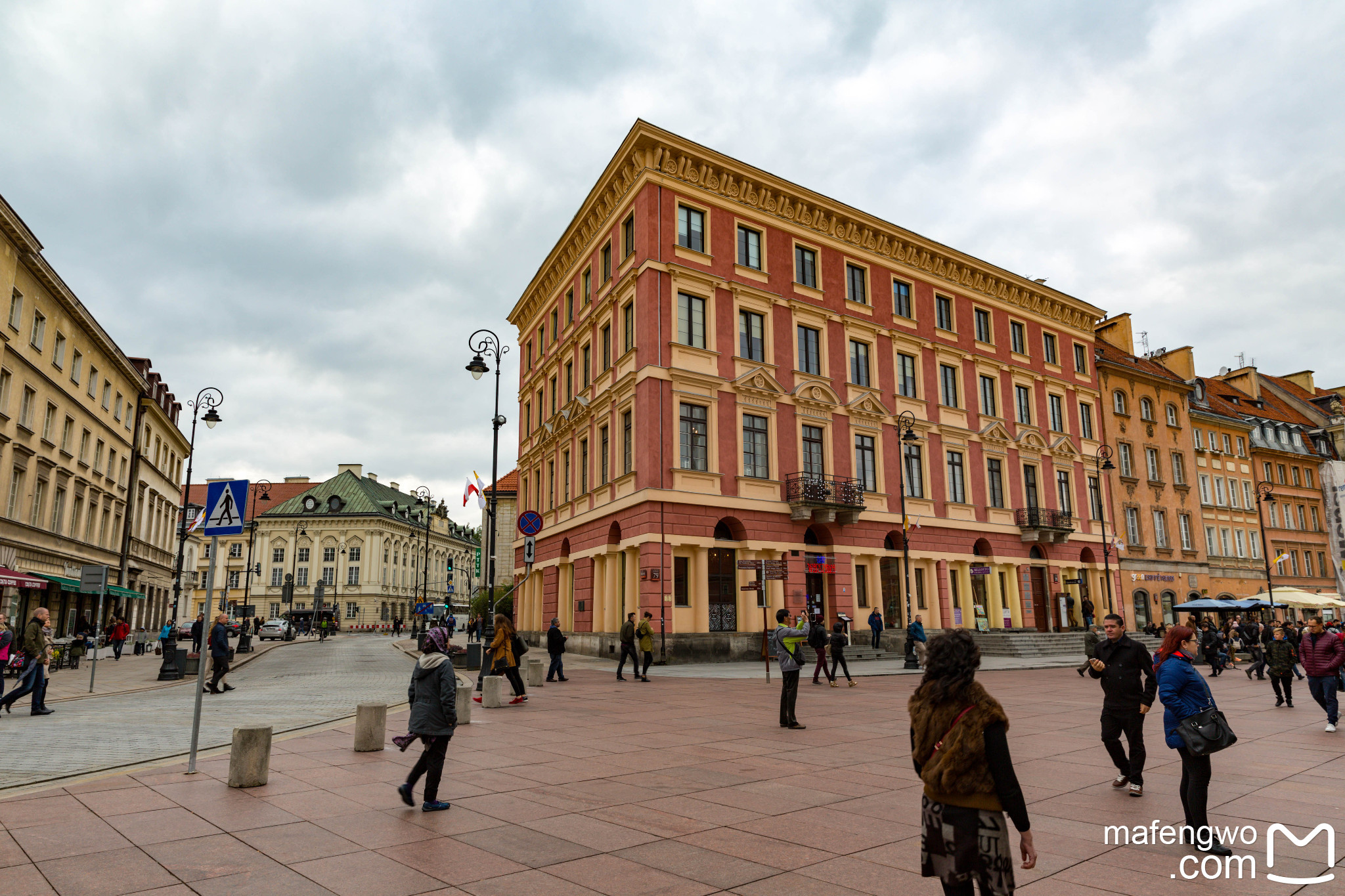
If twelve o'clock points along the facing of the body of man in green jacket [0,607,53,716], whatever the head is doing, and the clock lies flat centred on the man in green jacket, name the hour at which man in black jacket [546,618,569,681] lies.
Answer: The man in black jacket is roughly at 12 o'clock from the man in green jacket.

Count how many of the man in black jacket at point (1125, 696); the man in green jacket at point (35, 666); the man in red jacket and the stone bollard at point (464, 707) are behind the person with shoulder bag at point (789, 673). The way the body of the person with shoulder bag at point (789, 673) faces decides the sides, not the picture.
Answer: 2

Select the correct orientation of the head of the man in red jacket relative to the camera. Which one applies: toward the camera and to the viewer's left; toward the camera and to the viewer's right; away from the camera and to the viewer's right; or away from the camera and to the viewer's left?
toward the camera and to the viewer's left

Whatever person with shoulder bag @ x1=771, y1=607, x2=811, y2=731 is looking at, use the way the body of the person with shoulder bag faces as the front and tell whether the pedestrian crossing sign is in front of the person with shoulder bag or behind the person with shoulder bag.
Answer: behind

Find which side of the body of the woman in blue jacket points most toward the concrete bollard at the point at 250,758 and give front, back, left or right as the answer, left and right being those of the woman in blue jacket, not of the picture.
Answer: back

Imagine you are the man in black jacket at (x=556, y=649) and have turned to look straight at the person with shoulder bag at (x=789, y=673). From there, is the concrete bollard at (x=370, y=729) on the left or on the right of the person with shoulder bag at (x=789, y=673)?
right

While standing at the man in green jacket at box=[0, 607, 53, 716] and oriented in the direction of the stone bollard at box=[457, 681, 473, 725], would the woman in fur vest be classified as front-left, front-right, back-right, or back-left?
front-right

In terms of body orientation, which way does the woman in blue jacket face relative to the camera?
to the viewer's right
